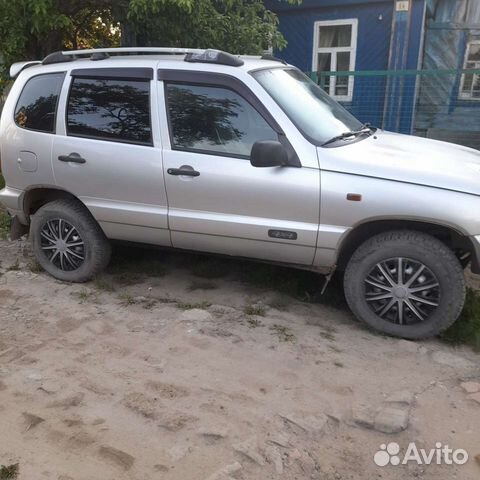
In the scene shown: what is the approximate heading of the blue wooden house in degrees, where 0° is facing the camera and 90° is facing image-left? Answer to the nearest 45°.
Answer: approximately 0°

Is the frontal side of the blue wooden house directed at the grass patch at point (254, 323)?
yes

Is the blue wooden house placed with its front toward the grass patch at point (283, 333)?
yes
